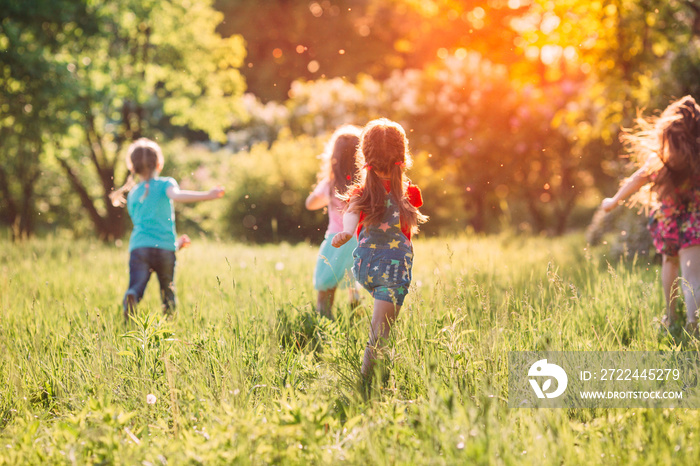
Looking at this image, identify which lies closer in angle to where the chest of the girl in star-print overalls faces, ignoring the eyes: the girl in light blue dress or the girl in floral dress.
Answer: the girl in light blue dress

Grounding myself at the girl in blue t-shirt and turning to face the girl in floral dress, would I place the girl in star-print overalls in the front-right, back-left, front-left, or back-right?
front-right

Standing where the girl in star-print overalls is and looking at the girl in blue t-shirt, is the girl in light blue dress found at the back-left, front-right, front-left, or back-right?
front-right

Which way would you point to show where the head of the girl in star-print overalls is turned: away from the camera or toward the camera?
away from the camera

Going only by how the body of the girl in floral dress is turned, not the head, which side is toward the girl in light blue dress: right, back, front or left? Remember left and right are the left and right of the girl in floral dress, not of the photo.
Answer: left

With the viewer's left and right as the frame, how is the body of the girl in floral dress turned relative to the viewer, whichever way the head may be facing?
facing away from the viewer

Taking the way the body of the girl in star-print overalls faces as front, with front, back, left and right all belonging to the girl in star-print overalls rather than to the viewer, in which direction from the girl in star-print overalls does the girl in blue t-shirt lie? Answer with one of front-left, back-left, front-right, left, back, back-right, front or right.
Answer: front-left

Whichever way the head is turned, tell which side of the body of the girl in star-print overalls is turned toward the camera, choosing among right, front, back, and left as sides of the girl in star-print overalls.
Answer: back

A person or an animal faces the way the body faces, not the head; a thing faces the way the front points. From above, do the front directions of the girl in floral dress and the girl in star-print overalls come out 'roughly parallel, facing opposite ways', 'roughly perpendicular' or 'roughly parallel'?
roughly parallel

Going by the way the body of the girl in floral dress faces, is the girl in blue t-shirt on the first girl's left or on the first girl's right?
on the first girl's left

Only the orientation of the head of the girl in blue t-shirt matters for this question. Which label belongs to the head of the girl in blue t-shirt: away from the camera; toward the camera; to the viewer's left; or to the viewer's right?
away from the camera

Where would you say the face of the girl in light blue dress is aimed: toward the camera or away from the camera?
away from the camera

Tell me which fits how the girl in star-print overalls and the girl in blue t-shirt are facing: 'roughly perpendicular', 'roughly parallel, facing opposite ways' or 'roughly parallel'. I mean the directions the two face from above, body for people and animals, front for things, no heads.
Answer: roughly parallel

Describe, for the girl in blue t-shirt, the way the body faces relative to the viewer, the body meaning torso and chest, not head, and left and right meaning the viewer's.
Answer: facing away from the viewer

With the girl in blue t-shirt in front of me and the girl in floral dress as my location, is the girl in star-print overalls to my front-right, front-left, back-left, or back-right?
front-left

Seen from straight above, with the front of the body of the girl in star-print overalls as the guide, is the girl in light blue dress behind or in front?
in front
